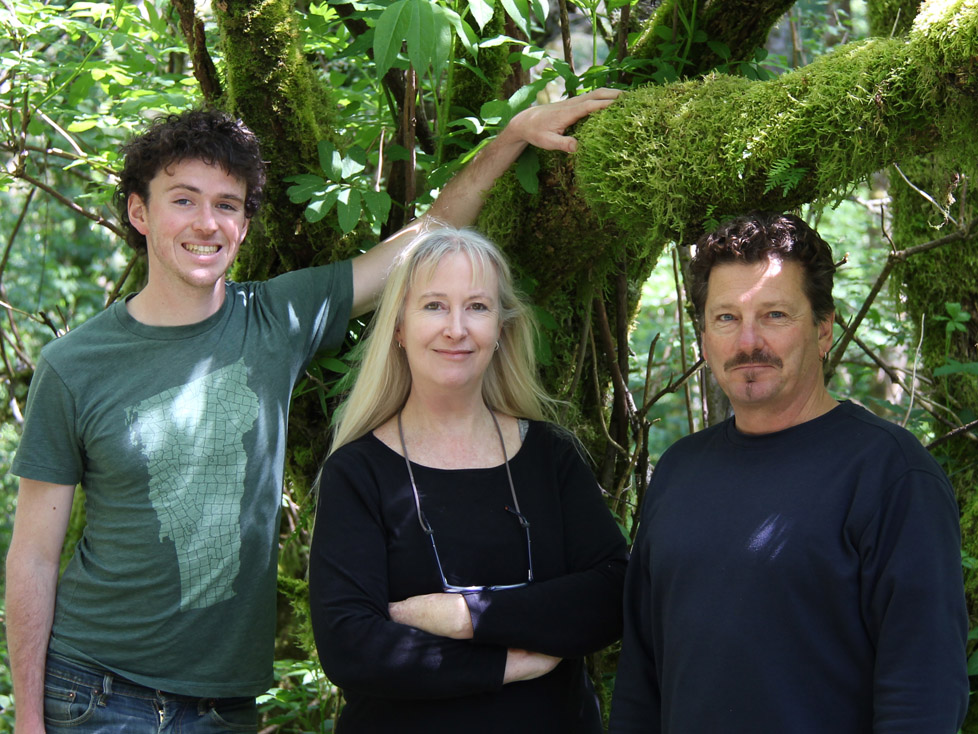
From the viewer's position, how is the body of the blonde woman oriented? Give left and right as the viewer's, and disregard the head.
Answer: facing the viewer

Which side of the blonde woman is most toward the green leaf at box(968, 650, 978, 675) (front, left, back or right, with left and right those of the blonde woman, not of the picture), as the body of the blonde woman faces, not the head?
left

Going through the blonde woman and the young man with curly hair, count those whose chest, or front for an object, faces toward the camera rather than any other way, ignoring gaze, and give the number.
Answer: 2

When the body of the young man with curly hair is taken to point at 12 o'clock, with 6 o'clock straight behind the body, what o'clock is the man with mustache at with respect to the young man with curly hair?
The man with mustache is roughly at 10 o'clock from the young man with curly hair.
